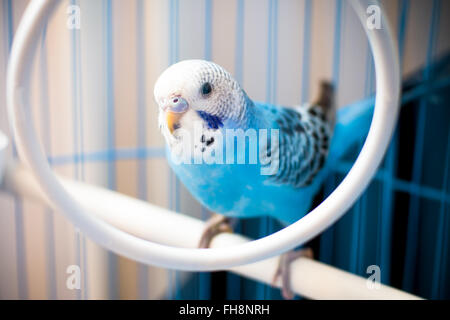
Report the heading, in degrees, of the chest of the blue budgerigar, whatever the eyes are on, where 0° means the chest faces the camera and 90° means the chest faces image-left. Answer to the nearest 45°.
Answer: approximately 45°
